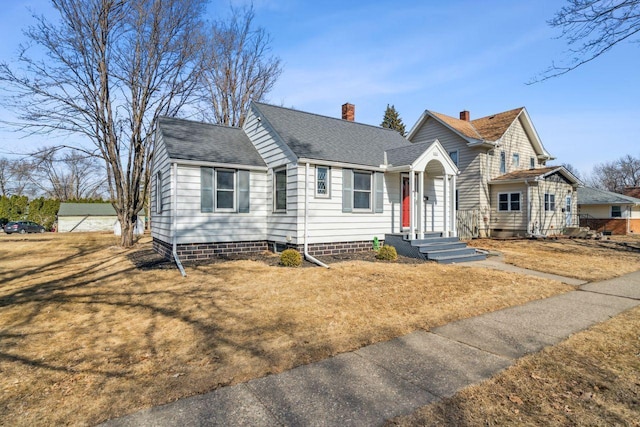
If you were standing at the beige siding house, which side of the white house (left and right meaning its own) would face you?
left

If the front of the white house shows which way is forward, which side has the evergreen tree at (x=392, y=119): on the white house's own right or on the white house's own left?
on the white house's own left

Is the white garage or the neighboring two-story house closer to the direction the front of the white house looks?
the neighboring two-story house

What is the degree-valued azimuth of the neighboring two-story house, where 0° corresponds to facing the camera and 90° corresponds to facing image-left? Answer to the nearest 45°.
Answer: approximately 315°

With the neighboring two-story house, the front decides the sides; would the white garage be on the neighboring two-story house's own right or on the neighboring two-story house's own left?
on the neighboring two-story house's own right

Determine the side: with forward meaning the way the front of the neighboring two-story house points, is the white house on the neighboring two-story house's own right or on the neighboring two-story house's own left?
on the neighboring two-story house's own right

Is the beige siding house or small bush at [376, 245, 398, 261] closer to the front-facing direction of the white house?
the small bush

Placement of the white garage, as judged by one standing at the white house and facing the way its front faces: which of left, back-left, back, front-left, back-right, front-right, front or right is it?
back

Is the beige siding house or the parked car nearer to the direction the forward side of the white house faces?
the beige siding house

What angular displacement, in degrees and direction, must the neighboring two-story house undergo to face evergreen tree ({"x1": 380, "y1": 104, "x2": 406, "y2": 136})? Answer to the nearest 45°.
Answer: approximately 180°

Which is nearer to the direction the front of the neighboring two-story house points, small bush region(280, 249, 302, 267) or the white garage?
the small bush

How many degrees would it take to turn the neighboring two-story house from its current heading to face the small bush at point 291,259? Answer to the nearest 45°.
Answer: approximately 45° to its right
